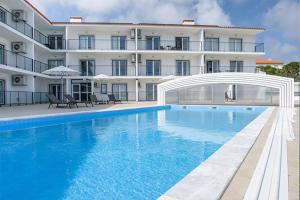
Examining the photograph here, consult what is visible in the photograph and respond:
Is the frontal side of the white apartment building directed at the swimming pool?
yes

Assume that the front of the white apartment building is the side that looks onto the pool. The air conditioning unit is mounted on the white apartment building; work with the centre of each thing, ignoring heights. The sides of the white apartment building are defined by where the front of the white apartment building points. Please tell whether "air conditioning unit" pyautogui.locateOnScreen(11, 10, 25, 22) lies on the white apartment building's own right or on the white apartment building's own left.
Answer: on the white apartment building's own right

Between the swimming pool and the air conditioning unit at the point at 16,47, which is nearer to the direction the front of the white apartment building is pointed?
the swimming pool

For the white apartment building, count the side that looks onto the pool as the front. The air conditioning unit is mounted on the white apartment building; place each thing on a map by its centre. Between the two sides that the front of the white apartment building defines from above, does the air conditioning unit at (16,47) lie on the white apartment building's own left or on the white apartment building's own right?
on the white apartment building's own right

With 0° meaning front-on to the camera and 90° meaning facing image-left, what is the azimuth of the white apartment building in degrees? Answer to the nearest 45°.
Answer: approximately 0°
